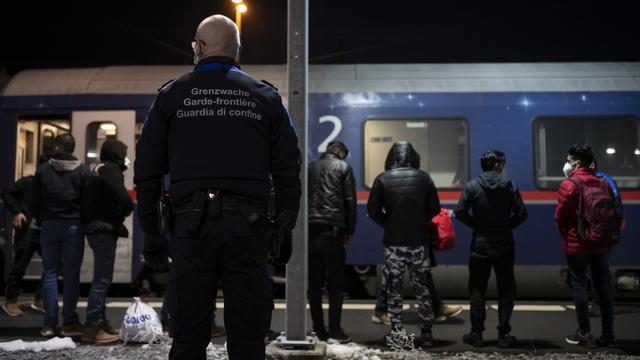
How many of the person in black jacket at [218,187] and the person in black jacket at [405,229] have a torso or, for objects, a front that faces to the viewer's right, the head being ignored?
0

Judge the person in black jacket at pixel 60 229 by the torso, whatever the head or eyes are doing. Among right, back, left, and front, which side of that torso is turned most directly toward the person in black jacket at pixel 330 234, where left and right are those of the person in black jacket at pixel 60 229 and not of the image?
right

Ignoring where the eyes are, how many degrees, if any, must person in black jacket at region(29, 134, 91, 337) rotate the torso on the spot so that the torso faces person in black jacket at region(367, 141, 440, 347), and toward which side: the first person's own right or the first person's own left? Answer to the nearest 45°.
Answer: approximately 135° to the first person's own right

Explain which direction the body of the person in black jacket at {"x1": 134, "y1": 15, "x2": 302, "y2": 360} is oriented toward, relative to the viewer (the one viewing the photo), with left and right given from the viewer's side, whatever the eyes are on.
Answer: facing away from the viewer

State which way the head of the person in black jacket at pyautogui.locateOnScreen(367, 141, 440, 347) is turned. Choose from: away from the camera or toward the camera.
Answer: away from the camera

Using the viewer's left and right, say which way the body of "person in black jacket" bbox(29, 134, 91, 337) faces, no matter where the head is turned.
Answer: facing away from the viewer

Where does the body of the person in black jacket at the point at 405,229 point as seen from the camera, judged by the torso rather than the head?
away from the camera

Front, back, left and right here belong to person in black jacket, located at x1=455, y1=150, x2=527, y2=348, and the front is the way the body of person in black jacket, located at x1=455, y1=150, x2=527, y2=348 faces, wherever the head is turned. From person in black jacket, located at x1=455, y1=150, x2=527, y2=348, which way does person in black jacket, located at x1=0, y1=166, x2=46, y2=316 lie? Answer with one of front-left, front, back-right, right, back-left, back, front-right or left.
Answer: left

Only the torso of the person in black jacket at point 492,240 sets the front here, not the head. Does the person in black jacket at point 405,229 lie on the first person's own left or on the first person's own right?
on the first person's own left

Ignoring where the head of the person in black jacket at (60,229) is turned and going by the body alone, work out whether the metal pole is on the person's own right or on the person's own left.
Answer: on the person's own right

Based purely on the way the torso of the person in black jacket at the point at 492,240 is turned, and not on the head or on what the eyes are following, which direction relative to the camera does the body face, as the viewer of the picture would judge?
away from the camera

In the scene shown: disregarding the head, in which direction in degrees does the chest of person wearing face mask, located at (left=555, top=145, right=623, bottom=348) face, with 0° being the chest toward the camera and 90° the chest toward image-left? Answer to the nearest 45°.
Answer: approximately 135°
